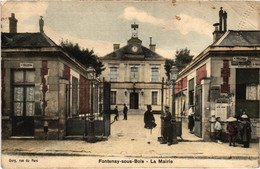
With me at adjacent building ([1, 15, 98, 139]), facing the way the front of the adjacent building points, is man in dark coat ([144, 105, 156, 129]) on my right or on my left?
on my left

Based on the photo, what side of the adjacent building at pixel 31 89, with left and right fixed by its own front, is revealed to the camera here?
front

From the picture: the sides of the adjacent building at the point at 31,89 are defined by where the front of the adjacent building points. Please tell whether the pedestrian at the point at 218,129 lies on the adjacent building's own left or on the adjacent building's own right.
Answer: on the adjacent building's own left
